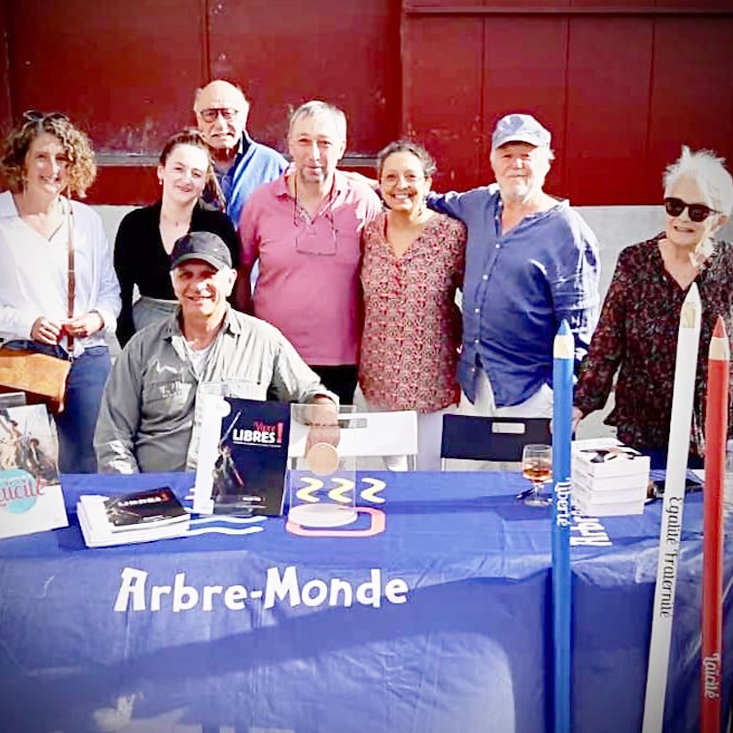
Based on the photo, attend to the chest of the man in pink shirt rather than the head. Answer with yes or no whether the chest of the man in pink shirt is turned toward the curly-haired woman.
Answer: no

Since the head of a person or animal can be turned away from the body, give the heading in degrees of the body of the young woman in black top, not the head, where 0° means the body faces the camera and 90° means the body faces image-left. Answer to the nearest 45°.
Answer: approximately 0°

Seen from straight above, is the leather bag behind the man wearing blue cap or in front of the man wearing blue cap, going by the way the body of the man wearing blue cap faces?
in front

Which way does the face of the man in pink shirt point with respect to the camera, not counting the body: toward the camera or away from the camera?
toward the camera

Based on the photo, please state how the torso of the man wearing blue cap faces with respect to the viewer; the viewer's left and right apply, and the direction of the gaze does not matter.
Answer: facing the viewer and to the left of the viewer

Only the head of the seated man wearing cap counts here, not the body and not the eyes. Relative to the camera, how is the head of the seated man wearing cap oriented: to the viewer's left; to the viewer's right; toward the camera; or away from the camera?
toward the camera

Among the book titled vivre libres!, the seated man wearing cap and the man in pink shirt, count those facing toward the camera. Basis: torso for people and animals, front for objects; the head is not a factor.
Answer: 3

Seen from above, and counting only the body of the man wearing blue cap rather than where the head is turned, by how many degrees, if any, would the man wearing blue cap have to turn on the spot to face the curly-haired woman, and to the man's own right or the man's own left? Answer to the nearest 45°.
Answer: approximately 45° to the man's own right

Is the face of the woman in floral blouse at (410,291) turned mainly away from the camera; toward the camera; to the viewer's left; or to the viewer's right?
toward the camera

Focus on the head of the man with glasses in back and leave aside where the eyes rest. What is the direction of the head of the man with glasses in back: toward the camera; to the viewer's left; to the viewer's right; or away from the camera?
toward the camera

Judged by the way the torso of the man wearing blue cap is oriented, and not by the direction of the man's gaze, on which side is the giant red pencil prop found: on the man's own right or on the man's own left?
on the man's own left

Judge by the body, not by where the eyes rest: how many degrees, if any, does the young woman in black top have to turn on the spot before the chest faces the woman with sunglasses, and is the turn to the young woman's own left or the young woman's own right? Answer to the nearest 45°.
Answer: approximately 45° to the young woman's own left

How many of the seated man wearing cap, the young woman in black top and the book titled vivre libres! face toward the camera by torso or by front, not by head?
3

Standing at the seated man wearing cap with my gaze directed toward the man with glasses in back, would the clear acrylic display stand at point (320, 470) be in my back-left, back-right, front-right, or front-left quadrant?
back-right

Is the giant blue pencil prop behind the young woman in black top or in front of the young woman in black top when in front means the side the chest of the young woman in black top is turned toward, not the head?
in front

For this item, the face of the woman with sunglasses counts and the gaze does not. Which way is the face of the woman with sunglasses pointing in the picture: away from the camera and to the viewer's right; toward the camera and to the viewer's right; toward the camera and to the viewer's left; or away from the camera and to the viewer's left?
toward the camera and to the viewer's left

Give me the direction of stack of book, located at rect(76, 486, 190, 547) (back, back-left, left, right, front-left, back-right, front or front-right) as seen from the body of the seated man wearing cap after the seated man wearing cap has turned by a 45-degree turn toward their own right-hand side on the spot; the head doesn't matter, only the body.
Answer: front-left

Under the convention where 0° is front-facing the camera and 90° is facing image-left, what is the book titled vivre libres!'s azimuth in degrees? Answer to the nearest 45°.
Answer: approximately 0°

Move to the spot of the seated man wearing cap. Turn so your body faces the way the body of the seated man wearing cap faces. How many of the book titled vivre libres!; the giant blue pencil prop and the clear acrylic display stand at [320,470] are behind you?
0

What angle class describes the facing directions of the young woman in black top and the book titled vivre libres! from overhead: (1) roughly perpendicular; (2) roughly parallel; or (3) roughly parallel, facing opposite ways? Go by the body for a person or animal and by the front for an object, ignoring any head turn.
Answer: roughly parallel

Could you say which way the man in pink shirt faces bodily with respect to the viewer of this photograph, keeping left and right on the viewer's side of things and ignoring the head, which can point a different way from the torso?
facing the viewer
